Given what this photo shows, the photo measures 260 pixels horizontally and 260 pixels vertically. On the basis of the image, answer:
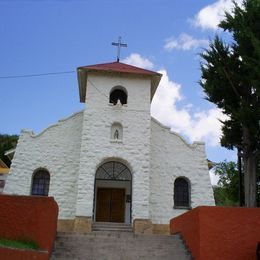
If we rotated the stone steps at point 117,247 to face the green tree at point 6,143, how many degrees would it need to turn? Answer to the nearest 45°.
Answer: approximately 135° to its right

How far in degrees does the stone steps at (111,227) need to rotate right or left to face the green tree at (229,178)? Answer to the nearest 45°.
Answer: approximately 90° to its left

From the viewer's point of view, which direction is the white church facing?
toward the camera

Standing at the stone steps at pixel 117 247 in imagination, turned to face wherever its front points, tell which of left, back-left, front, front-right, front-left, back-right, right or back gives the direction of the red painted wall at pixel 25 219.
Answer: front-right

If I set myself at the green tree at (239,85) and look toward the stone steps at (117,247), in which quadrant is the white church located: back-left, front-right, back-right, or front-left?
front-right

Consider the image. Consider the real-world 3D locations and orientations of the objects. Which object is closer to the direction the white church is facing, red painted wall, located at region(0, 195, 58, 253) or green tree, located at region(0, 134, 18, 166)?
the red painted wall

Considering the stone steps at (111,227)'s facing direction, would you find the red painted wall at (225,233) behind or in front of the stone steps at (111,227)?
in front

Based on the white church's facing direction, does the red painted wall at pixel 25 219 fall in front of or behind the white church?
in front

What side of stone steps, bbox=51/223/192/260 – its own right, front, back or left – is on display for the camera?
front

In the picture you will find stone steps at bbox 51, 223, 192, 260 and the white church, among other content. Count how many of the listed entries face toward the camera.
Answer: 2
